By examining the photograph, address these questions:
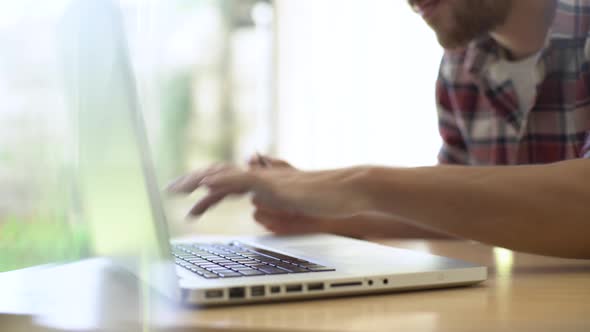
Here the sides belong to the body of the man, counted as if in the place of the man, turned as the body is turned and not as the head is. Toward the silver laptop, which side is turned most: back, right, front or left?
front

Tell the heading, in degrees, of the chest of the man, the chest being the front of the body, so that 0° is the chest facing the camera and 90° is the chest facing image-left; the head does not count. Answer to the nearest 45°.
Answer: approximately 45°

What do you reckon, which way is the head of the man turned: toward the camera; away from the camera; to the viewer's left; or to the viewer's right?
to the viewer's left
